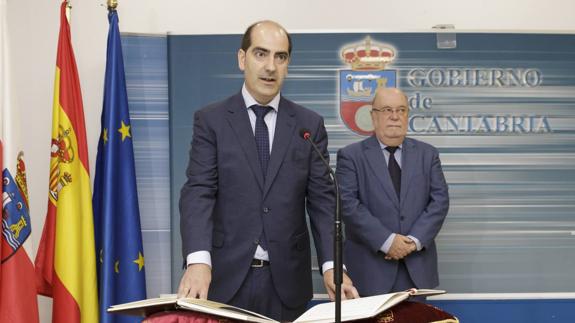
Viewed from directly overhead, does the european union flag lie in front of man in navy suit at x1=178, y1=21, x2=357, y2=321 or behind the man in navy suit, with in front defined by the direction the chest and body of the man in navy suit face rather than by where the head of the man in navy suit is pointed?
behind

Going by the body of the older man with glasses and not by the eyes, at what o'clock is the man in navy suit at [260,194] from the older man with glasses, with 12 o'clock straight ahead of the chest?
The man in navy suit is roughly at 1 o'clock from the older man with glasses.

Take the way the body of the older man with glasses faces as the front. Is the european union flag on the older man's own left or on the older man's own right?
on the older man's own right

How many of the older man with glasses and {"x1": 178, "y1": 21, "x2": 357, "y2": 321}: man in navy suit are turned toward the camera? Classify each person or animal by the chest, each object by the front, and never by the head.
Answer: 2

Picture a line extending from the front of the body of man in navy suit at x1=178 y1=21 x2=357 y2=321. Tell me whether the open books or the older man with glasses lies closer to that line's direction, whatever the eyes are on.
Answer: the open books

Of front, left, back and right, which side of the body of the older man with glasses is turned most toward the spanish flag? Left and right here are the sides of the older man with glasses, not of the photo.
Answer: right

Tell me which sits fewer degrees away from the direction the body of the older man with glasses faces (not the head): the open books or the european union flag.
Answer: the open books

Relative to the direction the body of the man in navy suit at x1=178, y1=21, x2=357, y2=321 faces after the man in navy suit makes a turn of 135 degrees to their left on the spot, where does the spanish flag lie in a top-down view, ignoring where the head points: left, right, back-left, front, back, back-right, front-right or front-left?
left

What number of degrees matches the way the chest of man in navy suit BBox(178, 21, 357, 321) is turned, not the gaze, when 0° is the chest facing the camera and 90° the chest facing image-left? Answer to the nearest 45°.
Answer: approximately 0°

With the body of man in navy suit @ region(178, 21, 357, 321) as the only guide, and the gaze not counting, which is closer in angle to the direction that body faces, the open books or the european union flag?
the open books

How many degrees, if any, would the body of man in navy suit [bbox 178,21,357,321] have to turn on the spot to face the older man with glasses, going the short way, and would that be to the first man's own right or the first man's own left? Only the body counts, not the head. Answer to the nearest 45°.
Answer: approximately 135° to the first man's own left

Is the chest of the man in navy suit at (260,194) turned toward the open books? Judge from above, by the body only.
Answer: yes

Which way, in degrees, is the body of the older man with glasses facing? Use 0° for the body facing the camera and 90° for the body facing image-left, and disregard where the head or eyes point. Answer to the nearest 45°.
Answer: approximately 0°
